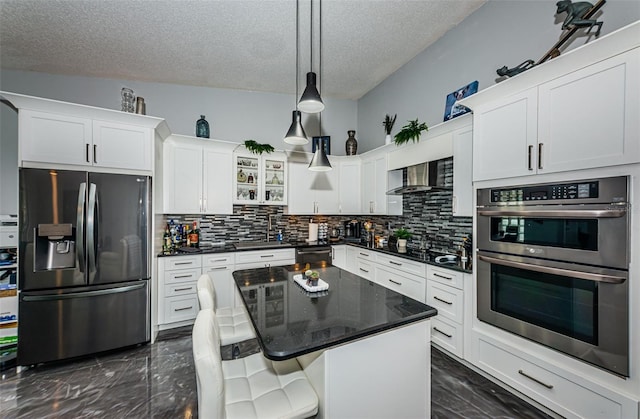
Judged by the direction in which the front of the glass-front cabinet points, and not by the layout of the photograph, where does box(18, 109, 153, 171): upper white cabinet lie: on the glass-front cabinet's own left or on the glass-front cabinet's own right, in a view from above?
on the glass-front cabinet's own right

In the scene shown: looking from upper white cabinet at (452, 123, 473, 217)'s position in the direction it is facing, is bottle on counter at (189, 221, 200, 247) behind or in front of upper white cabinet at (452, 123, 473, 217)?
in front

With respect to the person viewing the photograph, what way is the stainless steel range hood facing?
facing the viewer and to the left of the viewer

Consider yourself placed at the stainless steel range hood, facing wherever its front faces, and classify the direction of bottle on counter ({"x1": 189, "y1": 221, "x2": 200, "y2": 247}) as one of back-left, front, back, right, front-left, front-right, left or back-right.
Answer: front-right

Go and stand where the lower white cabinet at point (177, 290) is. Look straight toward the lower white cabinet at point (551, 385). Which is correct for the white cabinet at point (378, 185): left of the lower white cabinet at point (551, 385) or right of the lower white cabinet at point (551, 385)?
left

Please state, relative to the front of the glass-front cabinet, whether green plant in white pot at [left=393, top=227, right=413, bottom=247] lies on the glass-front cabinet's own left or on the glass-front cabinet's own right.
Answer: on the glass-front cabinet's own left

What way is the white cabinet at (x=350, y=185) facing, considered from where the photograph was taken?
facing the viewer

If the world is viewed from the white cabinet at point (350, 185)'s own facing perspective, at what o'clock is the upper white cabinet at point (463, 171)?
The upper white cabinet is roughly at 11 o'clock from the white cabinet.

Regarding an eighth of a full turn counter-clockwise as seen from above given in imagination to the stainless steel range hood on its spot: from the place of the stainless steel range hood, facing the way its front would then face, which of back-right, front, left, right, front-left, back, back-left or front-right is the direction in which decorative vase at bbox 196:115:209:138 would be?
right

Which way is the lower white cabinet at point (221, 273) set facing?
toward the camera

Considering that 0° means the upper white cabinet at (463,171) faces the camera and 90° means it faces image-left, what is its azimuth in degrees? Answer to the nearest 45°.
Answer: approximately 45°

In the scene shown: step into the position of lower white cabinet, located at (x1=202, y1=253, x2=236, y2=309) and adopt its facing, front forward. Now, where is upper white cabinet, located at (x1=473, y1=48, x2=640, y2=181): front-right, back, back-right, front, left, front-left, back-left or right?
front-left

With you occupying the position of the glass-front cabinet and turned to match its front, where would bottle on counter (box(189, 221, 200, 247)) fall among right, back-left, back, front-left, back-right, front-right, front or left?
right

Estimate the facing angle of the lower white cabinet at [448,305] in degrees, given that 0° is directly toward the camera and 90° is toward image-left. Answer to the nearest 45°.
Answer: approximately 45°

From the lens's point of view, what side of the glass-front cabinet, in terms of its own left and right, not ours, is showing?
front

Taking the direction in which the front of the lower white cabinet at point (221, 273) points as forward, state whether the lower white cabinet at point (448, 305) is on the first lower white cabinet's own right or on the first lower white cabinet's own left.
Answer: on the first lower white cabinet's own left

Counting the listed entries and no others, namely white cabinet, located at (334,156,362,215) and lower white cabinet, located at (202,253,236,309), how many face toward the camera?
2

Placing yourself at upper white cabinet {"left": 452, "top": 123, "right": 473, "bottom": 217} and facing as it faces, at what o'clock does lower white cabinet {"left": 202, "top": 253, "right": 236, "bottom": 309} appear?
The lower white cabinet is roughly at 1 o'clock from the upper white cabinet.
